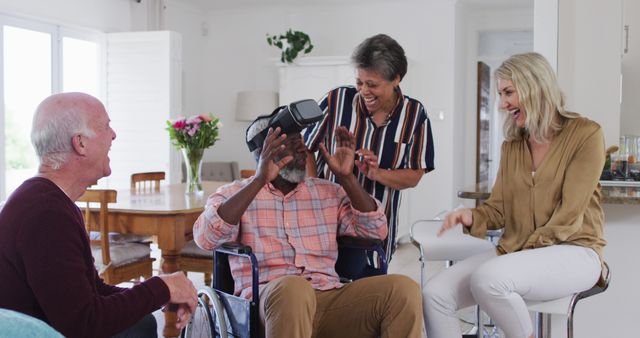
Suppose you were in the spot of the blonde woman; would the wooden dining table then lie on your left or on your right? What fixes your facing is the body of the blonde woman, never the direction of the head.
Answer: on your right

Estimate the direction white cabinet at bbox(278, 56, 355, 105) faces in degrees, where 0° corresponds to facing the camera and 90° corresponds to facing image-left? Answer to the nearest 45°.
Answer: approximately 0°

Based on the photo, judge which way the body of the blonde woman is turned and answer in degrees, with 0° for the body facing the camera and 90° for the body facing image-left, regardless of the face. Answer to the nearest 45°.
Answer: approximately 45°

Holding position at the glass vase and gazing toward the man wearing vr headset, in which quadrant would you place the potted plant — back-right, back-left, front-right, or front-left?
back-left

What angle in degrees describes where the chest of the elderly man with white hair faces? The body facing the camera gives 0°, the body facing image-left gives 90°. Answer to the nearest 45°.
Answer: approximately 270°

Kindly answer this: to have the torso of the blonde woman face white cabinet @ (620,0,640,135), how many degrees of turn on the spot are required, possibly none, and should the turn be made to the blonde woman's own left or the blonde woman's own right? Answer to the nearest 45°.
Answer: approximately 135° to the blonde woman's own right
